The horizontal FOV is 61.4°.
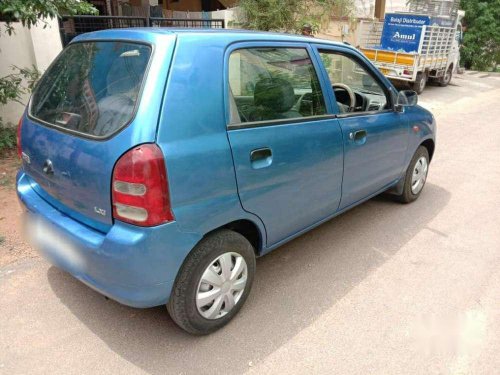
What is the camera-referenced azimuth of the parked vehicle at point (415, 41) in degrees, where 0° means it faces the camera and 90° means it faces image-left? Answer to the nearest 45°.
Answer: approximately 225°

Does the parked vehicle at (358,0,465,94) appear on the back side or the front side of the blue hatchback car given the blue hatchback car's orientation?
on the front side

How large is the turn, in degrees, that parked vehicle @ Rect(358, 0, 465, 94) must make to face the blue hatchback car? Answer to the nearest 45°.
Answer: approximately 135° to its right

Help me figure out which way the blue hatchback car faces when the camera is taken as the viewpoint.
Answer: facing away from the viewer and to the right of the viewer
